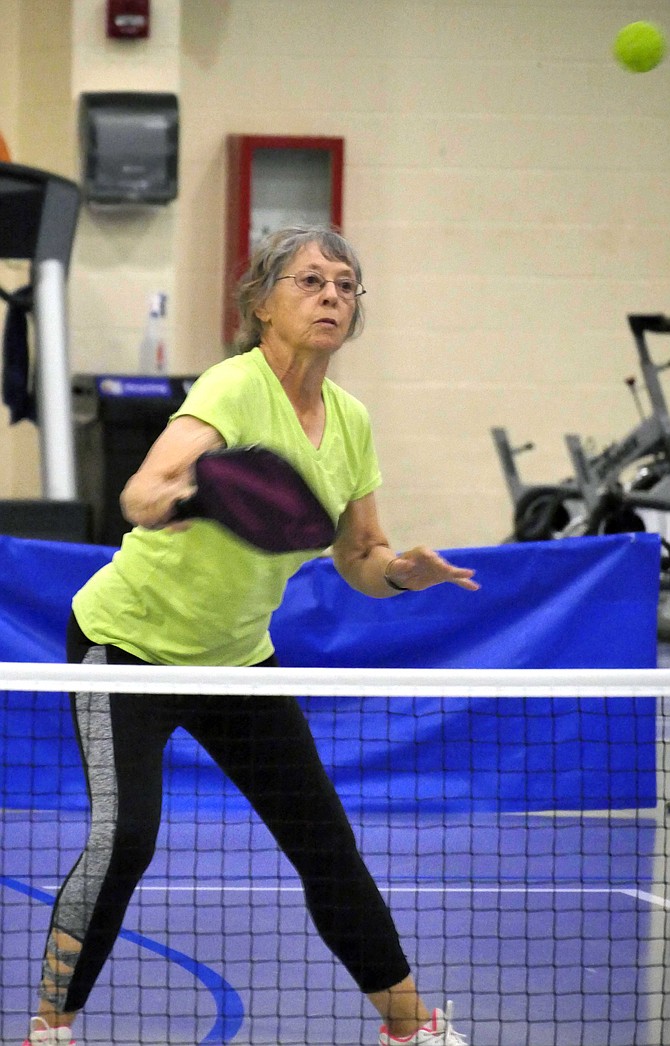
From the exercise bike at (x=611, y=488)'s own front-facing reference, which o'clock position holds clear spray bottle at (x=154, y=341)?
The clear spray bottle is roughly at 6 o'clock from the exercise bike.

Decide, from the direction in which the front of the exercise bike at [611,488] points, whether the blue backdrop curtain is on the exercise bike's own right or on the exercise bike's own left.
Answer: on the exercise bike's own right

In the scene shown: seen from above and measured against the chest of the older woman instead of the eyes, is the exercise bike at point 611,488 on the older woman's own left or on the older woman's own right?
on the older woman's own left

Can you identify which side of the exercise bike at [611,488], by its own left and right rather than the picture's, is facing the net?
right

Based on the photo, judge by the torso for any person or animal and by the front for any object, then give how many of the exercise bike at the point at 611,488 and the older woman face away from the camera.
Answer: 0

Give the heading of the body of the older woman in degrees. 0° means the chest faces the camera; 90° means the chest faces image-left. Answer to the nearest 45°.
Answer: approximately 315°
